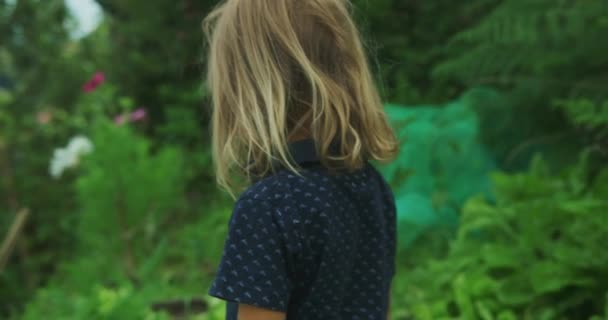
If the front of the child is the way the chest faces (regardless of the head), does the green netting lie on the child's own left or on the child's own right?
on the child's own right

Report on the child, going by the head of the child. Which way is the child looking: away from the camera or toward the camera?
away from the camera

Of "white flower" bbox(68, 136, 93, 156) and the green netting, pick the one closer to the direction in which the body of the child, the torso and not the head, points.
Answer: the white flower

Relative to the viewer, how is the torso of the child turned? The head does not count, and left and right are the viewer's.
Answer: facing away from the viewer and to the left of the viewer

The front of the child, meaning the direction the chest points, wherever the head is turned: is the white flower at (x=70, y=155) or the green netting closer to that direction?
the white flower

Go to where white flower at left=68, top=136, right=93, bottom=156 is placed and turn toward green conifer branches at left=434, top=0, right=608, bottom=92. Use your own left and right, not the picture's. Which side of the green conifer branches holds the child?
right
